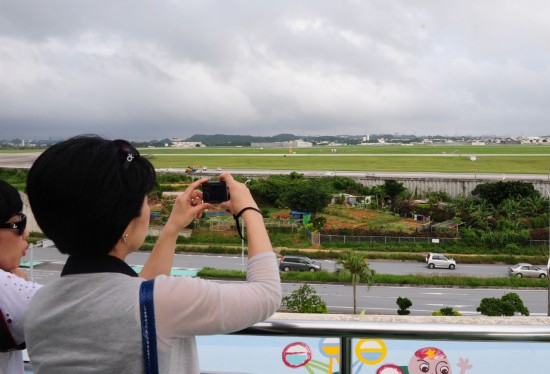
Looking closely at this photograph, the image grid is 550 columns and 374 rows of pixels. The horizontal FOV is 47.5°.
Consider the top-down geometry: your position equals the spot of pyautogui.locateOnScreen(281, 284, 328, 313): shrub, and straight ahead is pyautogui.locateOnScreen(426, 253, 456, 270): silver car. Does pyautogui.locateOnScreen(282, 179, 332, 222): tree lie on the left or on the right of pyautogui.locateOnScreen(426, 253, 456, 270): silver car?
left

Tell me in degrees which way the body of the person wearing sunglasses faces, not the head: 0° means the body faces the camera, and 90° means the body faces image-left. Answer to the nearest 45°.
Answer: approximately 270°

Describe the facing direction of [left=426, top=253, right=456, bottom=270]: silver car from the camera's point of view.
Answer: facing to the right of the viewer

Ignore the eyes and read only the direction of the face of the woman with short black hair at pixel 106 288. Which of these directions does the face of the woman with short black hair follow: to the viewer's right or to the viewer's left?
to the viewer's right

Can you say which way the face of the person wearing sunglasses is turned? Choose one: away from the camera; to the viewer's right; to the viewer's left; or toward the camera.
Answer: to the viewer's right

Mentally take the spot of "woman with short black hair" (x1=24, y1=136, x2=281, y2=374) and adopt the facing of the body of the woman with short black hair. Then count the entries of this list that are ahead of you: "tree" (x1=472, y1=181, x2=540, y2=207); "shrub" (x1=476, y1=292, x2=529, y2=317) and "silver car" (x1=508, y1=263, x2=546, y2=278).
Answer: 3
